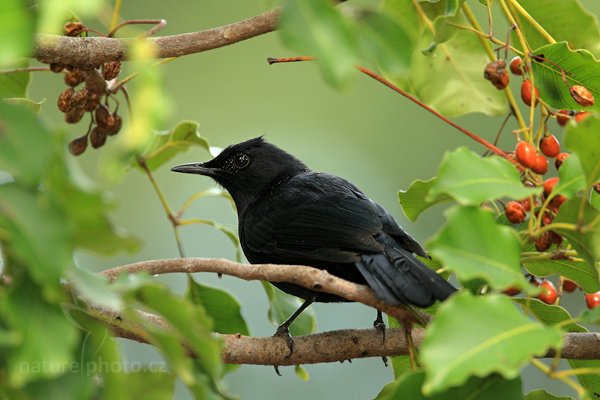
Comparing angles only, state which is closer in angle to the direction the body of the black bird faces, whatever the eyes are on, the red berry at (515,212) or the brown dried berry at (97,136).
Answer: the brown dried berry

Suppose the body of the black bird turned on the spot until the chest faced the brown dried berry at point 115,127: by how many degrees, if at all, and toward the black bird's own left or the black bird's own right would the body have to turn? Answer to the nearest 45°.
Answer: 0° — it already faces it

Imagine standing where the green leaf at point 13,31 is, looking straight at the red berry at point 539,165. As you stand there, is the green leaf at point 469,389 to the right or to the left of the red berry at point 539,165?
right

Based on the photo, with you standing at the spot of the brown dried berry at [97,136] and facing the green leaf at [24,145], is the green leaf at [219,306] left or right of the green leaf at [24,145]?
left

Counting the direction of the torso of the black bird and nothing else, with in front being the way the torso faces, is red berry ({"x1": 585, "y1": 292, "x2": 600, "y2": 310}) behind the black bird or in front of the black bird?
behind

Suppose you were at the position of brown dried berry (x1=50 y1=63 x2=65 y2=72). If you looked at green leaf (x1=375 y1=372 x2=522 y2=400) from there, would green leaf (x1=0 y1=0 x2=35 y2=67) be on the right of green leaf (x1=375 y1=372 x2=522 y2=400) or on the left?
right

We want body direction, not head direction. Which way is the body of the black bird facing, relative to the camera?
to the viewer's left

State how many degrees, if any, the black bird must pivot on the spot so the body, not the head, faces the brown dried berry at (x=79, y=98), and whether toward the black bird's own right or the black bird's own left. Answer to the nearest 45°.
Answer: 0° — it already faces it

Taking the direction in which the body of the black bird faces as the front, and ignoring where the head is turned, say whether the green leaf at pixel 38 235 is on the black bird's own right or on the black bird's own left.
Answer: on the black bird's own left
